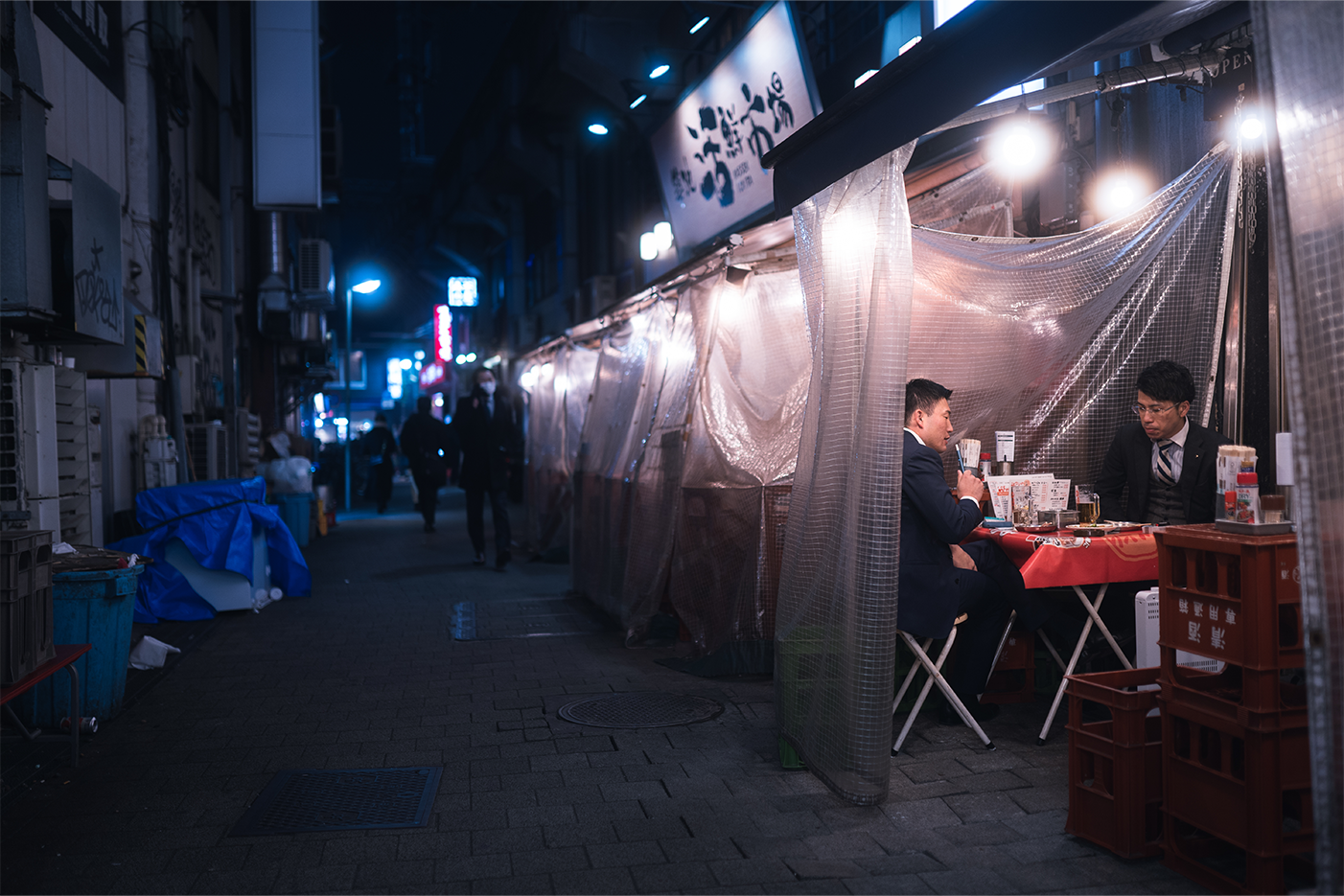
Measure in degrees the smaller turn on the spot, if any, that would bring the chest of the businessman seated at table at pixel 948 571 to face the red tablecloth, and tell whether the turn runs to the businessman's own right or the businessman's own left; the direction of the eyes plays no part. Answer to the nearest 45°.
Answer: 0° — they already face it

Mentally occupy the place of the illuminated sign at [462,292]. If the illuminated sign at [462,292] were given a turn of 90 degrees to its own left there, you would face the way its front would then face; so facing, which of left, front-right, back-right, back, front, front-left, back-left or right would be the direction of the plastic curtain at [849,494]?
right

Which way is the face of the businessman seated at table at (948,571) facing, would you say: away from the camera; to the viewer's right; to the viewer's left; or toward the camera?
to the viewer's right

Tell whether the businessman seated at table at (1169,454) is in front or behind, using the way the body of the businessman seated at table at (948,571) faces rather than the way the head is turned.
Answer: in front

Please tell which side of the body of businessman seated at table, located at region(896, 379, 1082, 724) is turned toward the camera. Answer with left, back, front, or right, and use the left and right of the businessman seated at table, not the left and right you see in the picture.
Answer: right

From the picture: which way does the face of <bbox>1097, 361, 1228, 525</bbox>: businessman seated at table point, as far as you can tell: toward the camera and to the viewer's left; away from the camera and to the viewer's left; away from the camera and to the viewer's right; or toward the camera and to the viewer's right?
toward the camera and to the viewer's left

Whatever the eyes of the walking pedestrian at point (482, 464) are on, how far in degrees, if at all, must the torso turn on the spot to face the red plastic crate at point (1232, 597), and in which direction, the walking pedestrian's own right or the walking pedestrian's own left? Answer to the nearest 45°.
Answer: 0° — they already face it

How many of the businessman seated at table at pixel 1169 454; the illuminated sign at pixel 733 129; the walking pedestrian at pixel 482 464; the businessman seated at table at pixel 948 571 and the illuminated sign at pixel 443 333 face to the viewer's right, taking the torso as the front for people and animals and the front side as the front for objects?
1

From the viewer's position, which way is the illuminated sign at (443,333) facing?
facing the viewer

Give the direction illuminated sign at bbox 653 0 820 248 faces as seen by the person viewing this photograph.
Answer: facing the viewer and to the left of the viewer

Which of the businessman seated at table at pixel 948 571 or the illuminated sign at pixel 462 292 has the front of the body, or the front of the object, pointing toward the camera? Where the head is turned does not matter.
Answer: the illuminated sign

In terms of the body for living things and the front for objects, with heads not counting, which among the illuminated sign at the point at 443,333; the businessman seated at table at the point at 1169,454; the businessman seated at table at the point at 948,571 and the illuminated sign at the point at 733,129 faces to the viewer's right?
the businessman seated at table at the point at 948,571

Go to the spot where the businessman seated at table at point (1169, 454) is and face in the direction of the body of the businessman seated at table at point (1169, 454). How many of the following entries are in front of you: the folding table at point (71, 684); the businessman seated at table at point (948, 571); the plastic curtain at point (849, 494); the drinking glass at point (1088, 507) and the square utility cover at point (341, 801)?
5

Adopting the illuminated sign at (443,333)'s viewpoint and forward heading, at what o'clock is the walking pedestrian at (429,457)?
The walking pedestrian is roughly at 12 o'clock from the illuminated sign.

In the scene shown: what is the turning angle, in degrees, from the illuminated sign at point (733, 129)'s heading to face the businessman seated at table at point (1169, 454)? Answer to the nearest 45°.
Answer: approximately 90° to its left

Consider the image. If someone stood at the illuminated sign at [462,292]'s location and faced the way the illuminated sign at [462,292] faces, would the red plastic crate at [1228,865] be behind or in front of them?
in front

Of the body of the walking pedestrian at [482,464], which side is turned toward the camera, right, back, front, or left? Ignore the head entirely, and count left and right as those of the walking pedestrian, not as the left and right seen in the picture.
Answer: front

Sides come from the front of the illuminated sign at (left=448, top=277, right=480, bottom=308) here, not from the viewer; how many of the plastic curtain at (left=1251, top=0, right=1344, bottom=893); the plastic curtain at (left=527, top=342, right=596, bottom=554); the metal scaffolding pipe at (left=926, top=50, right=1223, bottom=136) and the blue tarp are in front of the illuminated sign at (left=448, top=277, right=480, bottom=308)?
4
